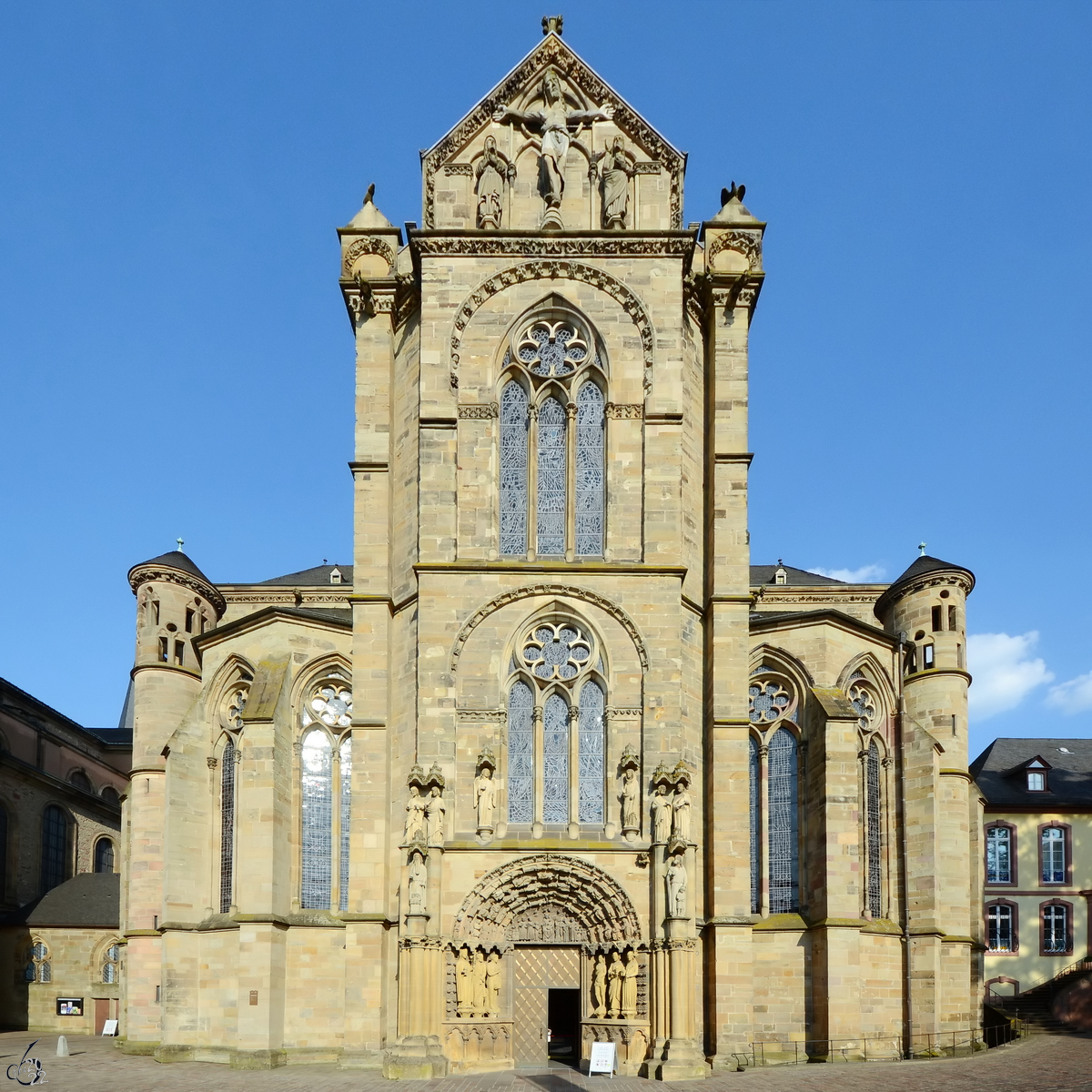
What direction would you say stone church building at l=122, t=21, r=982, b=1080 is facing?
toward the camera
